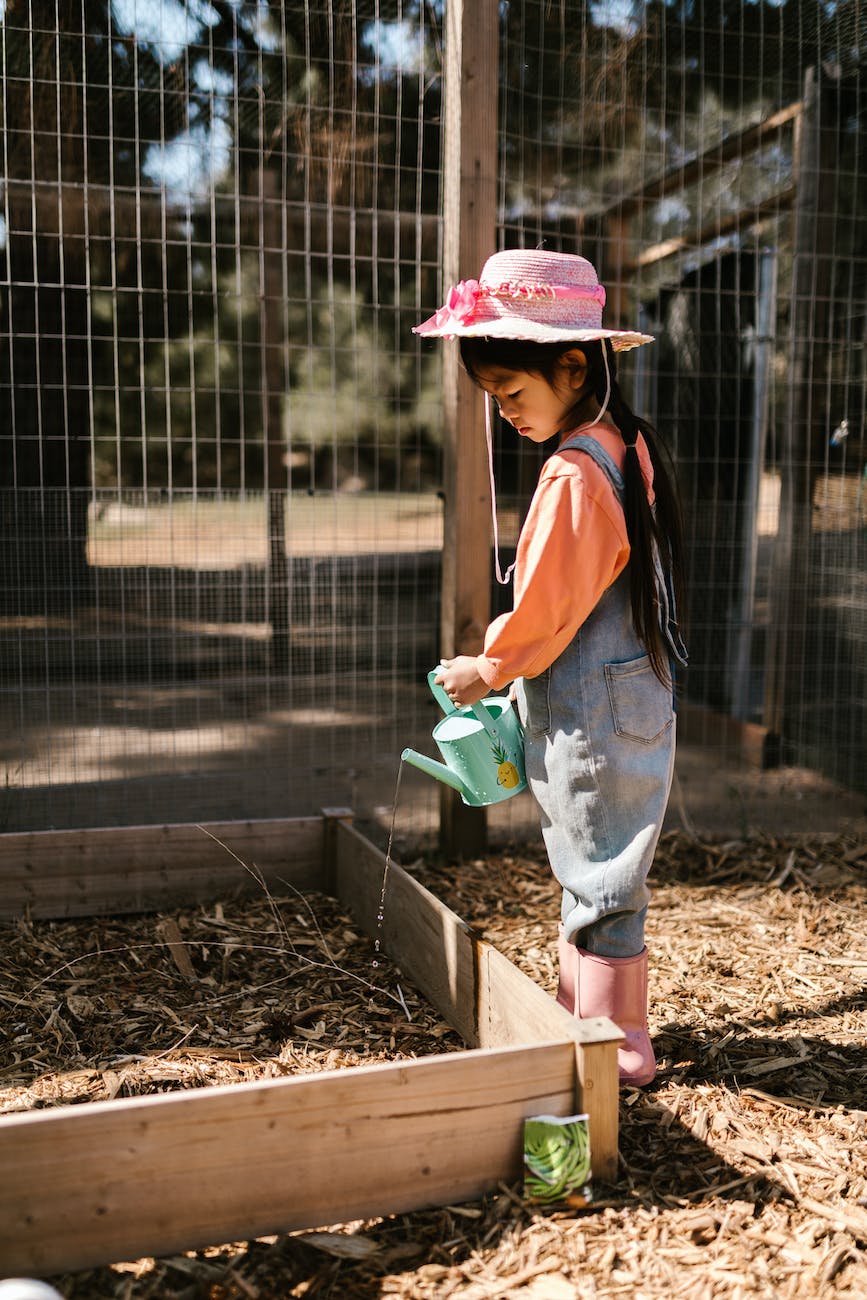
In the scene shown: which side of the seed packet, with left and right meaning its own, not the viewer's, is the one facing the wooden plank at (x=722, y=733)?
back

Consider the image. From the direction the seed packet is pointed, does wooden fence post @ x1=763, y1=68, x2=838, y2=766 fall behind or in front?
behind

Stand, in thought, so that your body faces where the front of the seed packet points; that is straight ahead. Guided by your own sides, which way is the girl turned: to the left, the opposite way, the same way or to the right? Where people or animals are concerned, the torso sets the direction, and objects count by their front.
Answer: to the right

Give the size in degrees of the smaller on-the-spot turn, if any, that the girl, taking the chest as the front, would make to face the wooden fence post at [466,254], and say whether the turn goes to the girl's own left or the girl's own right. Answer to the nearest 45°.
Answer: approximately 90° to the girl's own right

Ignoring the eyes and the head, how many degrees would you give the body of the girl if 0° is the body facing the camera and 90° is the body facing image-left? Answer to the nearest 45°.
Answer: approximately 90°

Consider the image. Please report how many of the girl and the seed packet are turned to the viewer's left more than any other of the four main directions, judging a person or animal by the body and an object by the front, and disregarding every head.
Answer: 1
